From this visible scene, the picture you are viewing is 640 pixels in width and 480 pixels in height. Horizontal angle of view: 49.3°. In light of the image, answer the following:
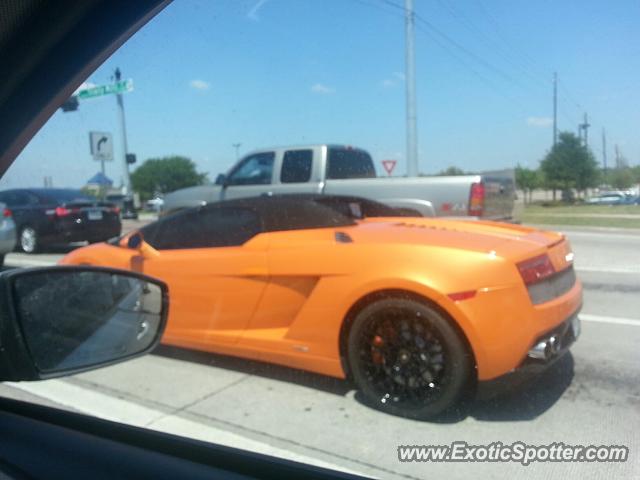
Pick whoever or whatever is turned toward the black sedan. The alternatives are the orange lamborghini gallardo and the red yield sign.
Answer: the orange lamborghini gallardo

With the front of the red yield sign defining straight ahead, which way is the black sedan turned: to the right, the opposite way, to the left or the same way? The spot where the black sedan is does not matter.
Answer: to the right

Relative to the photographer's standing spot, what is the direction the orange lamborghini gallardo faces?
facing away from the viewer and to the left of the viewer

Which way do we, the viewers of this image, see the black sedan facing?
facing away from the viewer and to the left of the viewer

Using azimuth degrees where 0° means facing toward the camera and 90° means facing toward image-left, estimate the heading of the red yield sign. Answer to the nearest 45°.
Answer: approximately 0°
